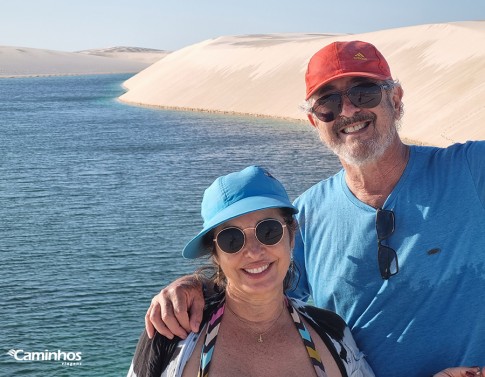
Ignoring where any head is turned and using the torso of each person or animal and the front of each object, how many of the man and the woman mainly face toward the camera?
2

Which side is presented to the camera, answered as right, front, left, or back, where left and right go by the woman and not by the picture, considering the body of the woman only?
front

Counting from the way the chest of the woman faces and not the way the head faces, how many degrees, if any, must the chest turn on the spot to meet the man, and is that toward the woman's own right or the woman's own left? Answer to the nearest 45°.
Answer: approximately 135° to the woman's own left

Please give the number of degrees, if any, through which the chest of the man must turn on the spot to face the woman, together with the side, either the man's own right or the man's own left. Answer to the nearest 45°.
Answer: approximately 45° to the man's own right
